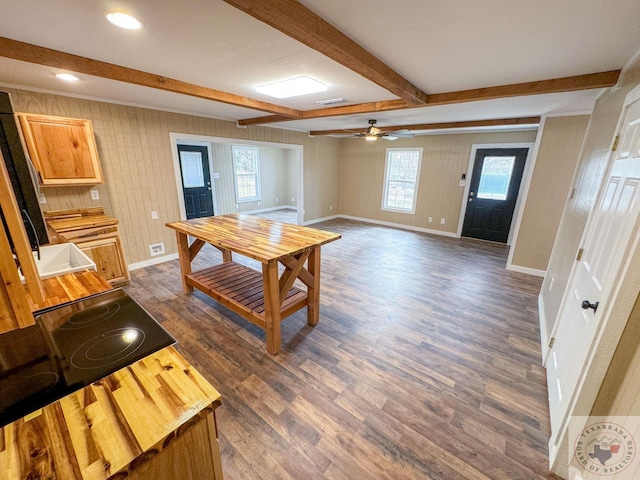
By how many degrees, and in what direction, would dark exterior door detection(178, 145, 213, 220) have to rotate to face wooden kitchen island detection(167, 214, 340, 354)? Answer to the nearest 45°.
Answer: approximately 45° to its right

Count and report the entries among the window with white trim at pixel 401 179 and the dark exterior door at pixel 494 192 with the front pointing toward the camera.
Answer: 2

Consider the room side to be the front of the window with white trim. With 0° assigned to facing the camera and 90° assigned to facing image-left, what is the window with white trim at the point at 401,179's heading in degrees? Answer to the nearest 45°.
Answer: approximately 0°

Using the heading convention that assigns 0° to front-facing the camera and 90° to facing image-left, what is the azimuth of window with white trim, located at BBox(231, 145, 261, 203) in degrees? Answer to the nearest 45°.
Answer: approximately 315°

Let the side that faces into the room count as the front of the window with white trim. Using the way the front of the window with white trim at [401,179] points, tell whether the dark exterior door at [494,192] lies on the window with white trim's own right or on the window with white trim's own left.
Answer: on the window with white trim's own left

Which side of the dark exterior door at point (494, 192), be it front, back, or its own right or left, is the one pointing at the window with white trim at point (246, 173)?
right

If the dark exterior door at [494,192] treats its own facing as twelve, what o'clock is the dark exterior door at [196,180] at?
the dark exterior door at [196,180] is roughly at 2 o'clock from the dark exterior door at [494,192].
